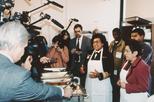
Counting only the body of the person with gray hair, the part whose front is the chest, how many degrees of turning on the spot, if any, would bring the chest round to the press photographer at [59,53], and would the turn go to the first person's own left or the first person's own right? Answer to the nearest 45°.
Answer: approximately 45° to the first person's own left

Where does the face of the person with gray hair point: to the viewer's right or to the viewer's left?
to the viewer's right

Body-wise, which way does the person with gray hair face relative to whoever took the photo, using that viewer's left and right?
facing away from the viewer and to the right of the viewer
